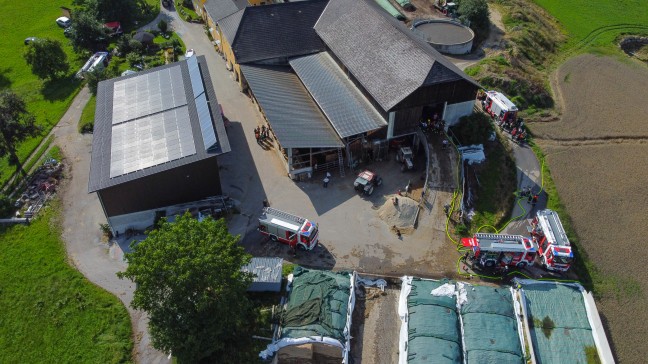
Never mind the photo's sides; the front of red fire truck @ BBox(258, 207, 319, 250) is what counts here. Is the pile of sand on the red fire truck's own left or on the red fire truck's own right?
on the red fire truck's own left

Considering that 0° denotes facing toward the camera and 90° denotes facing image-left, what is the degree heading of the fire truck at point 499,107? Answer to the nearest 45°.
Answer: approximately 135°

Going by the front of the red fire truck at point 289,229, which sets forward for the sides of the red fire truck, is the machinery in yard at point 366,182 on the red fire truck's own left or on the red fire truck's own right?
on the red fire truck's own left

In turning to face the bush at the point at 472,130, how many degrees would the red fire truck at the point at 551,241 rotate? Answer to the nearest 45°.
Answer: approximately 180°

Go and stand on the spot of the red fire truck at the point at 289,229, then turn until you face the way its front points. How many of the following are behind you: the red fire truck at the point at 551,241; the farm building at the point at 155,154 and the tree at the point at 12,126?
2

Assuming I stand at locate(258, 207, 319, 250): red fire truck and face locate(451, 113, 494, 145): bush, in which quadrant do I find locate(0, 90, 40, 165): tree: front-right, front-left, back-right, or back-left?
back-left
